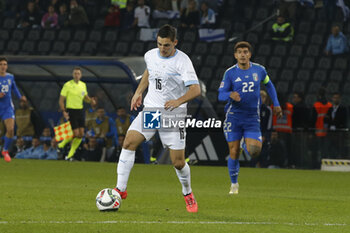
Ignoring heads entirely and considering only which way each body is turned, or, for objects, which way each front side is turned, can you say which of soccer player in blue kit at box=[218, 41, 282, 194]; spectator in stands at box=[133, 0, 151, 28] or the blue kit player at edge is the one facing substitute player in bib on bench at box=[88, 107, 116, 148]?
spectator in stands at box=[133, 0, 151, 28]

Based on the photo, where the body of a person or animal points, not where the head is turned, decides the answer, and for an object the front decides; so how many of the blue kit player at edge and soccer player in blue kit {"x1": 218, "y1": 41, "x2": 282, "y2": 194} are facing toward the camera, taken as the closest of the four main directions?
2

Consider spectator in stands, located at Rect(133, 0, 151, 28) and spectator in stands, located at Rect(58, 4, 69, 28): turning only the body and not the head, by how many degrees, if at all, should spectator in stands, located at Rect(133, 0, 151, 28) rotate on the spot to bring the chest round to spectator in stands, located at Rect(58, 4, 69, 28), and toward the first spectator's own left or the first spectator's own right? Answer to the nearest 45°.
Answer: approximately 135° to the first spectator's own right

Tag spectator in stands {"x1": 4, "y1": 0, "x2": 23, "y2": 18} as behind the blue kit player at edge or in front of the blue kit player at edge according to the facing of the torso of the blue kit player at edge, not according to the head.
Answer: behind

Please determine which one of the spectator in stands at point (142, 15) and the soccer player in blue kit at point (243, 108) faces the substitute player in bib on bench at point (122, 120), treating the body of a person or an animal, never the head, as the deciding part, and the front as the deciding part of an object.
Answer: the spectator in stands at point (142, 15)

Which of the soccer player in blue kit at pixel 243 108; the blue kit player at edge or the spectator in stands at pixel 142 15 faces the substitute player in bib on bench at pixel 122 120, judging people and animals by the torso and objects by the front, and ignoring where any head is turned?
the spectator in stands at pixel 142 15

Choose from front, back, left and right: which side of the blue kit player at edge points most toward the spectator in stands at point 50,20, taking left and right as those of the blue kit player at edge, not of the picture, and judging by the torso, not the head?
back

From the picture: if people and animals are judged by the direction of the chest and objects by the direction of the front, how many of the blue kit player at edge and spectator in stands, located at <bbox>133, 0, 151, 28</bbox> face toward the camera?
2

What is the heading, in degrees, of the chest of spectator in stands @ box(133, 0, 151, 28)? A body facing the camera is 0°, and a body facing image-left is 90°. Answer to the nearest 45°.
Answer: approximately 0°
